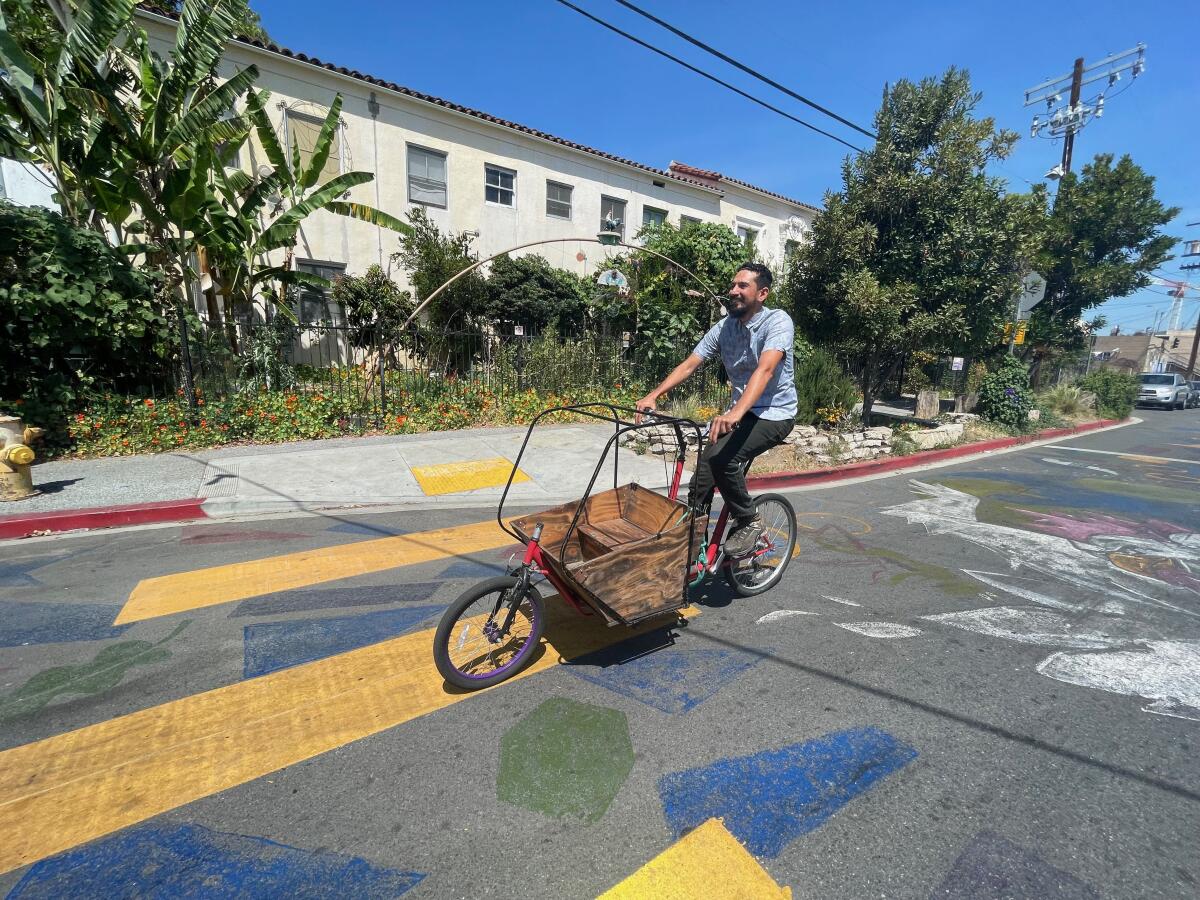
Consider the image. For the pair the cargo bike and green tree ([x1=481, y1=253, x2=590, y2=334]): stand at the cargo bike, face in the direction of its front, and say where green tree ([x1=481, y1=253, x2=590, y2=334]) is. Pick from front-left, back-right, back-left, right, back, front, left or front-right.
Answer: back-right

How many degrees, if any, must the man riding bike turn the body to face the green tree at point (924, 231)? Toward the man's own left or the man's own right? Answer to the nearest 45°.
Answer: approximately 135° to the man's own right

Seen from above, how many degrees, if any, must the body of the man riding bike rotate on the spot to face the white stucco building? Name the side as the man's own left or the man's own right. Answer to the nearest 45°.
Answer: approximately 90° to the man's own right

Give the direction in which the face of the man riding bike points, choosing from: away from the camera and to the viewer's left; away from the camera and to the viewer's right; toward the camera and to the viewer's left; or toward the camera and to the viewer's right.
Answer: toward the camera and to the viewer's left

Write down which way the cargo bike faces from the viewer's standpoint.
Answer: facing the viewer and to the left of the viewer

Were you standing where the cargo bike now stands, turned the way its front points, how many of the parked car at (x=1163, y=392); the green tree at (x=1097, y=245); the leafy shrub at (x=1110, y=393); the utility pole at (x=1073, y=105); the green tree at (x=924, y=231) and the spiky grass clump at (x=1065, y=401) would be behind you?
6

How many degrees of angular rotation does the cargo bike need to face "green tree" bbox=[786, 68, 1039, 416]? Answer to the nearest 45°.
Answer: approximately 180°

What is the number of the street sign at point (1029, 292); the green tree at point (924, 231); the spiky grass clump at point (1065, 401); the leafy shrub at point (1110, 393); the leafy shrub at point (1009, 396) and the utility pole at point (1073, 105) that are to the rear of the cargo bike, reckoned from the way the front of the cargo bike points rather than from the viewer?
6

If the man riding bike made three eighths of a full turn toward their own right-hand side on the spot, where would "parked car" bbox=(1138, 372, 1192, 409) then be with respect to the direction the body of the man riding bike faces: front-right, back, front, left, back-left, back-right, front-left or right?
front-right

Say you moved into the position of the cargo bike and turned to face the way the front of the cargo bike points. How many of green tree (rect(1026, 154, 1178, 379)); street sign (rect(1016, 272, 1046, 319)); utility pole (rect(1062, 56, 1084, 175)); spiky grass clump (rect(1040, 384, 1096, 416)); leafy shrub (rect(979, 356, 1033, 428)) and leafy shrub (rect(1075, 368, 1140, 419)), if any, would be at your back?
6

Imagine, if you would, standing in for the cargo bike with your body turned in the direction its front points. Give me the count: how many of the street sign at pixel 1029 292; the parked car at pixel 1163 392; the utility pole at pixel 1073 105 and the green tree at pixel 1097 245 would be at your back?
4

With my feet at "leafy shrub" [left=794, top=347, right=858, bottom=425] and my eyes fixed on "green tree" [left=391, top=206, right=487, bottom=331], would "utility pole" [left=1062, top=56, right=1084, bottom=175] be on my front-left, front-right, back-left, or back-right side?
back-right

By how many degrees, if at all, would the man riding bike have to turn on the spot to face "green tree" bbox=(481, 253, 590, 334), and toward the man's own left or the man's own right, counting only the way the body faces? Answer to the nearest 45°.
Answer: approximately 90° to the man's own right

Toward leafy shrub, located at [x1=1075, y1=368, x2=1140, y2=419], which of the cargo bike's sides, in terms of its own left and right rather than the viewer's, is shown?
back

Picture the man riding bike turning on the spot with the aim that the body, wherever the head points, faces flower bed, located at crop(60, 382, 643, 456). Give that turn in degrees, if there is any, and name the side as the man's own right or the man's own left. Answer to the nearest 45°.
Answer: approximately 90° to the man's own right

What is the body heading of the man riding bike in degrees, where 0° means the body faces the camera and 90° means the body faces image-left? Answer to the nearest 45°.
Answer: approximately 45°

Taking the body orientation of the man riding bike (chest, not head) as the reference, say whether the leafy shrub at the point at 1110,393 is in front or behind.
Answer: behind
